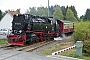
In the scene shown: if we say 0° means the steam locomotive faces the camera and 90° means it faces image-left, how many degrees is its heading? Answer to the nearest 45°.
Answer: approximately 45°

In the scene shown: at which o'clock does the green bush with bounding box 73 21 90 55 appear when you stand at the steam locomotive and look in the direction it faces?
The green bush is roughly at 8 o'clock from the steam locomotive.
